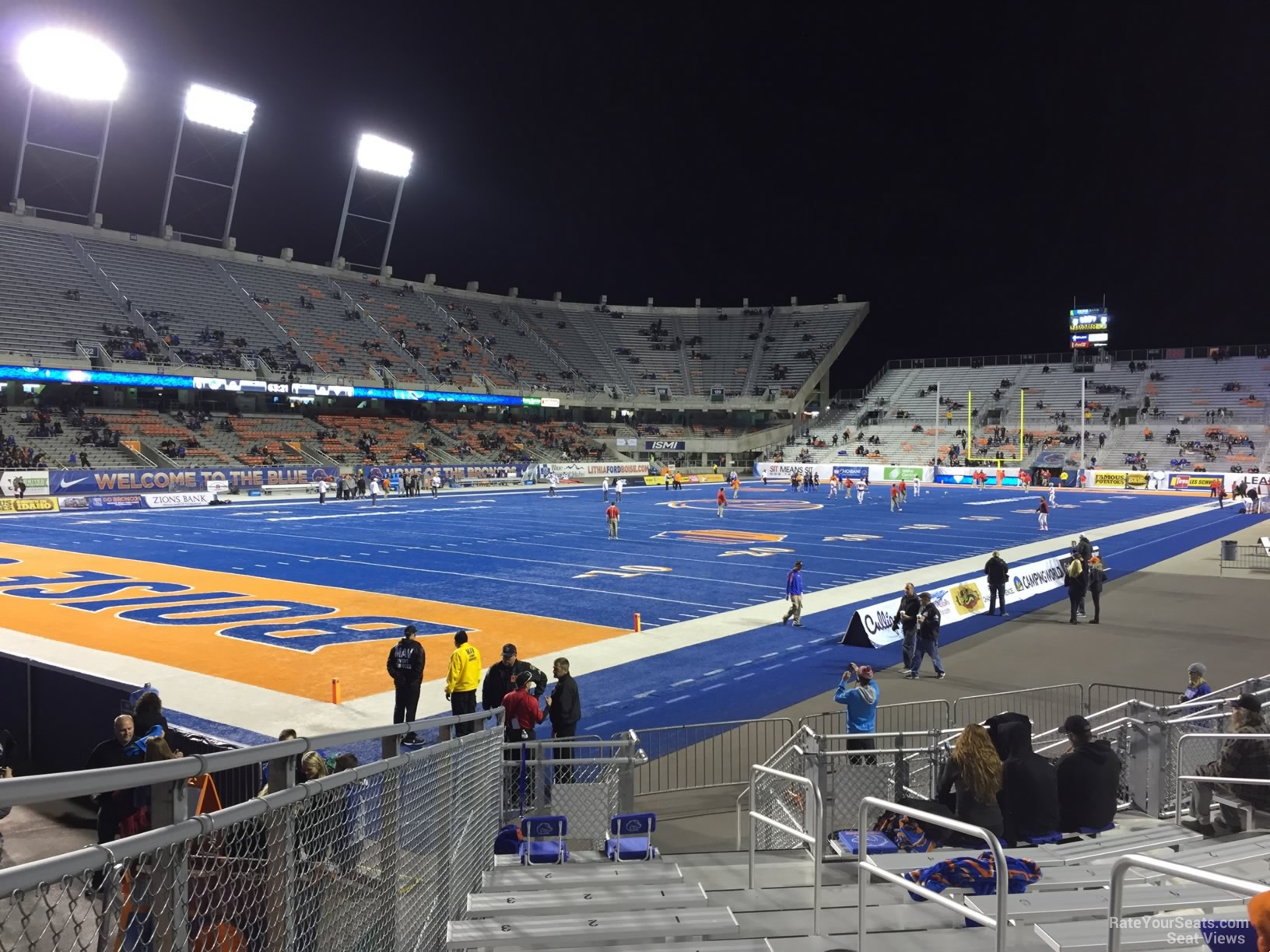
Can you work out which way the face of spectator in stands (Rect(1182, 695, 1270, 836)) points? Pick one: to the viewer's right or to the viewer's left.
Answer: to the viewer's left

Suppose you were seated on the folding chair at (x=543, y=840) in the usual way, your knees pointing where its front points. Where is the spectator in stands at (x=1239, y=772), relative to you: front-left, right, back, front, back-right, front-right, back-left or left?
right

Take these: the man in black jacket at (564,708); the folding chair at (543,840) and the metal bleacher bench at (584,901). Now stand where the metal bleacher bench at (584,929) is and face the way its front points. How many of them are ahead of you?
3

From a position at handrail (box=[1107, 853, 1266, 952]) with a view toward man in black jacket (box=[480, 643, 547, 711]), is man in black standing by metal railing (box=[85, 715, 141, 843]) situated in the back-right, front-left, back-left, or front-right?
front-left

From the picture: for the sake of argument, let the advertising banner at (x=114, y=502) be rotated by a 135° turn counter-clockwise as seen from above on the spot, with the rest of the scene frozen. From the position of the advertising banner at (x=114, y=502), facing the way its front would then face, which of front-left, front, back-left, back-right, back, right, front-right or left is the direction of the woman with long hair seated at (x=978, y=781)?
back-right

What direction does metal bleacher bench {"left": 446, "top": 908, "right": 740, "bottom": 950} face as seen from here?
away from the camera

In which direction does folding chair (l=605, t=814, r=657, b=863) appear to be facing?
away from the camera

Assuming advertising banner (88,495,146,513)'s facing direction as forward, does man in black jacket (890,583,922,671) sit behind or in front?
in front

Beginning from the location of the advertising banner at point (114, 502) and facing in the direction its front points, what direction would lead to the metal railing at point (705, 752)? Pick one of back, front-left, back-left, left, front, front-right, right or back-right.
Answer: front

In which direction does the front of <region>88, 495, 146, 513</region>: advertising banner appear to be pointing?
toward the camera

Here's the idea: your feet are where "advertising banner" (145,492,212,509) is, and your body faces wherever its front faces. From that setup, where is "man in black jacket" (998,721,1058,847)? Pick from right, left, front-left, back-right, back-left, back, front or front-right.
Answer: front

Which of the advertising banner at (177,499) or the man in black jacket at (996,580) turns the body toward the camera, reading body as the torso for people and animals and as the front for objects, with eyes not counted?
the advertising banner

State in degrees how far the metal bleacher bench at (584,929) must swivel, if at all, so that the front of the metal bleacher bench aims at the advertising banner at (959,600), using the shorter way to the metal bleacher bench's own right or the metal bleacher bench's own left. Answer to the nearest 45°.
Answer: approximately 45° to the metal bleacher bench's own right

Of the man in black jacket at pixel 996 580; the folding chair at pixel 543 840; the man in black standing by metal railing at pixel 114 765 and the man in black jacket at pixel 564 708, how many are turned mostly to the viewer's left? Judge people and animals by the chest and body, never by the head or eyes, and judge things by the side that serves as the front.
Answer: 1

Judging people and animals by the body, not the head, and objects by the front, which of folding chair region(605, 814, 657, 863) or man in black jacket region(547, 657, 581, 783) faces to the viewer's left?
the man in black jacket

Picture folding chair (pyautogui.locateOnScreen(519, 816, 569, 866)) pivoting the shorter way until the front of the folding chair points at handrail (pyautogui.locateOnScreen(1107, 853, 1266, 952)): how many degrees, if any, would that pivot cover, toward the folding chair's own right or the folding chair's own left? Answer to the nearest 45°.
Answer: approximately 135° to the folding chair's own right
